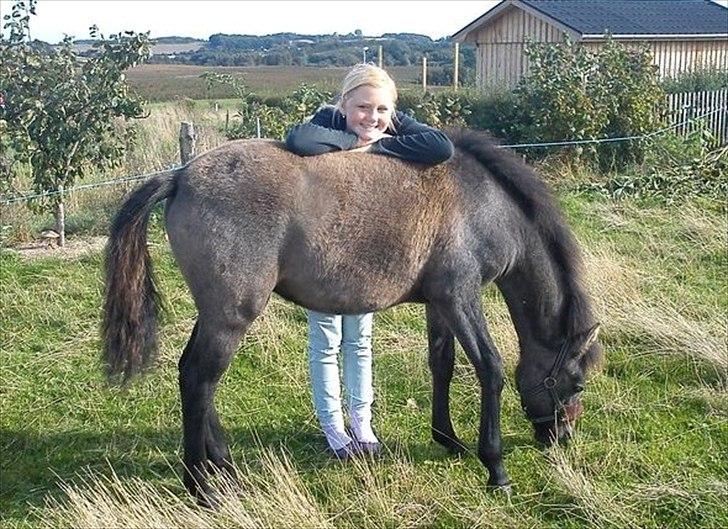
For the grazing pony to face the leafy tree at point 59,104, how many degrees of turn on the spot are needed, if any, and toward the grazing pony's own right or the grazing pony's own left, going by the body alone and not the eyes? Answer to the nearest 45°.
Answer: approximately 135° to the grazing pony's own left

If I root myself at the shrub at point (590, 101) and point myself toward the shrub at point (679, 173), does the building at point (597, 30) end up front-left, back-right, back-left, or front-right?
back-left

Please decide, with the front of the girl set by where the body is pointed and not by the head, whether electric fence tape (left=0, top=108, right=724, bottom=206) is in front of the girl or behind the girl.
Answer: behind

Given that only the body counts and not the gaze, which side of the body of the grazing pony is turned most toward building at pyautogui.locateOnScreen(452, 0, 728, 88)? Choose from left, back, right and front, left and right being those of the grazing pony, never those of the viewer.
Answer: left

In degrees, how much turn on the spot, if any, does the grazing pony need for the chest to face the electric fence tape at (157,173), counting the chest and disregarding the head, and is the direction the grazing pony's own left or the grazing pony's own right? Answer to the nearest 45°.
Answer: approximately 90° to the grazing pony's own left

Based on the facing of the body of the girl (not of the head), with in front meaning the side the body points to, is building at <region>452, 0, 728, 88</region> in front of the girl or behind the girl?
behind

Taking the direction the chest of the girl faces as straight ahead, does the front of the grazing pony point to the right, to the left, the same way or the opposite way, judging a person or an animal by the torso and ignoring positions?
to the left

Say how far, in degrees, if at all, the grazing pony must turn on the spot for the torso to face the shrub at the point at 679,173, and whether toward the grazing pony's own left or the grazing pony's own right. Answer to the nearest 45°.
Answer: approximately 45° to the grazing pony's own left

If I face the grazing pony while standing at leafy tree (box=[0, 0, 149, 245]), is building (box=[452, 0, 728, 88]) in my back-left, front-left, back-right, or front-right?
back-left

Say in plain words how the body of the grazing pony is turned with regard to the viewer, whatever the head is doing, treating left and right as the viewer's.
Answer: facing to the right of the viewer
